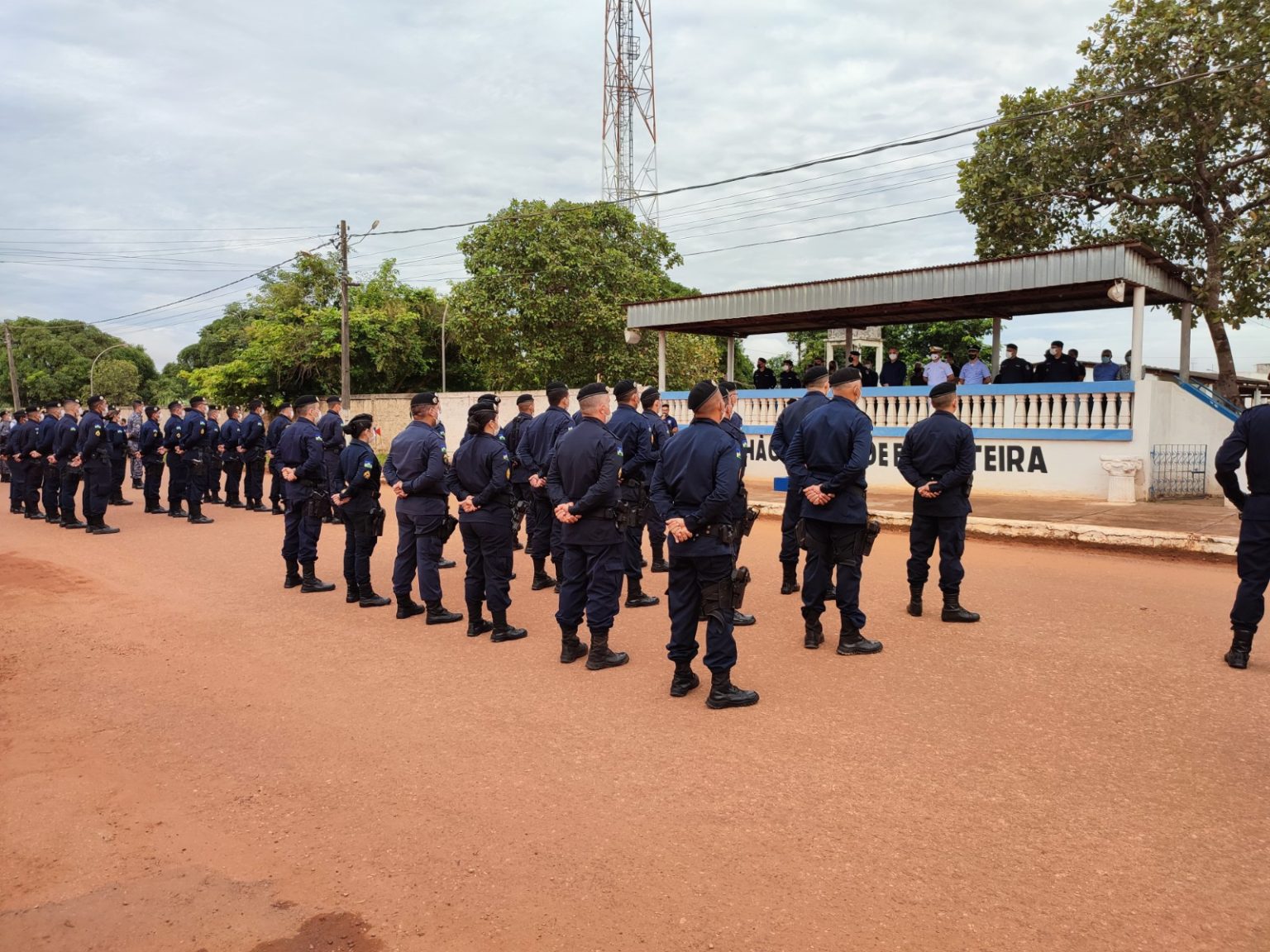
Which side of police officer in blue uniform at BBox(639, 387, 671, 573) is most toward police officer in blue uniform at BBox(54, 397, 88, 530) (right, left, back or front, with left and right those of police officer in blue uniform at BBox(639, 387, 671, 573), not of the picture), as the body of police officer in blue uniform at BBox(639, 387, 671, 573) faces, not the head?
left

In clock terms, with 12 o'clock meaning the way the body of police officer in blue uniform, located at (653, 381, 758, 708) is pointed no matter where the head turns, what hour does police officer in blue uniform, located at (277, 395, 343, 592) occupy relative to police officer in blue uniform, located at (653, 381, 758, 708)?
police officer in blue uniform, located at (277, 395, 343, 592) is roughly at 9 o'clock from police officer in blue uniform, located at (653, 381, 758, 708).

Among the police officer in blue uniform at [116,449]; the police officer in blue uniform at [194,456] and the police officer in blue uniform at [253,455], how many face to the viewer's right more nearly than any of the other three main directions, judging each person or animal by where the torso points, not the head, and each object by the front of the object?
3

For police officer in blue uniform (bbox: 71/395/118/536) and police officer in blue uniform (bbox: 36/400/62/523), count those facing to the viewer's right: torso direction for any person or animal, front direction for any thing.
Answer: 2

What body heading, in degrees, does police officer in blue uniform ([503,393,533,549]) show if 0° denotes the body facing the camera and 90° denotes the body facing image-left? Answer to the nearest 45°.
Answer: approximately 225°

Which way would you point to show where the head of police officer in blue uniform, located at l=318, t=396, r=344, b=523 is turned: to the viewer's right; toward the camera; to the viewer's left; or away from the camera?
to the viewer's right

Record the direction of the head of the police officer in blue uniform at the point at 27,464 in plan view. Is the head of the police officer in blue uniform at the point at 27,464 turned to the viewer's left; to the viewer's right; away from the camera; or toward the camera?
to the viewer's right

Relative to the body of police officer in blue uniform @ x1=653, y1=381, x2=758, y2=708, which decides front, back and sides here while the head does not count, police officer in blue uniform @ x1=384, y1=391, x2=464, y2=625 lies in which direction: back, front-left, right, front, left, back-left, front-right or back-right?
left

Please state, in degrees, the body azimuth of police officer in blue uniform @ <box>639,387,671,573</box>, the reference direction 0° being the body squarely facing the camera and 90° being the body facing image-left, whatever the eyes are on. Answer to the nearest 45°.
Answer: approximately 225°

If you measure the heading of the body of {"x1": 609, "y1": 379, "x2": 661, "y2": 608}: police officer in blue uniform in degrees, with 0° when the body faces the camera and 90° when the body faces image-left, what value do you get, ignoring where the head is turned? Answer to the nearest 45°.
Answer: approximately 225°

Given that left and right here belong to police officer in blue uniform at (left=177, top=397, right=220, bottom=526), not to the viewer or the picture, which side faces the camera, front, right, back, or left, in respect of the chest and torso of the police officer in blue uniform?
right

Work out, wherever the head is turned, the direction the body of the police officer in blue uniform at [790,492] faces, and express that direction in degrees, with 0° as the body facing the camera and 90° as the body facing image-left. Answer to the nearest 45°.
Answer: approximately 225°

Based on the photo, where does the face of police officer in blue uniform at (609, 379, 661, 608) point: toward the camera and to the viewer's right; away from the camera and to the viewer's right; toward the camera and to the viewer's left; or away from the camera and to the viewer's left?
away from the camera and to the viewer's right

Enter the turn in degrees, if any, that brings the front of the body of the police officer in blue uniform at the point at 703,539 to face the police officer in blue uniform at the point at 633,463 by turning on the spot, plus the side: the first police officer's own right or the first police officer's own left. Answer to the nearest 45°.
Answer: approximately 45° to the first police officer's own left

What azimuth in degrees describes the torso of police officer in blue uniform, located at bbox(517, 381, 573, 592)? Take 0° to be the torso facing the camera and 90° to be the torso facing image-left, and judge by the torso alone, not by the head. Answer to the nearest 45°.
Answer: approximately 225°

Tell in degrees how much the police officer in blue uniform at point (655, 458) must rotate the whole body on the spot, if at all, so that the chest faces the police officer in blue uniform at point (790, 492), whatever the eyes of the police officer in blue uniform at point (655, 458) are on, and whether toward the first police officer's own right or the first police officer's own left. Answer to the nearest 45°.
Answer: approximately 45° to the first police officer's own right
